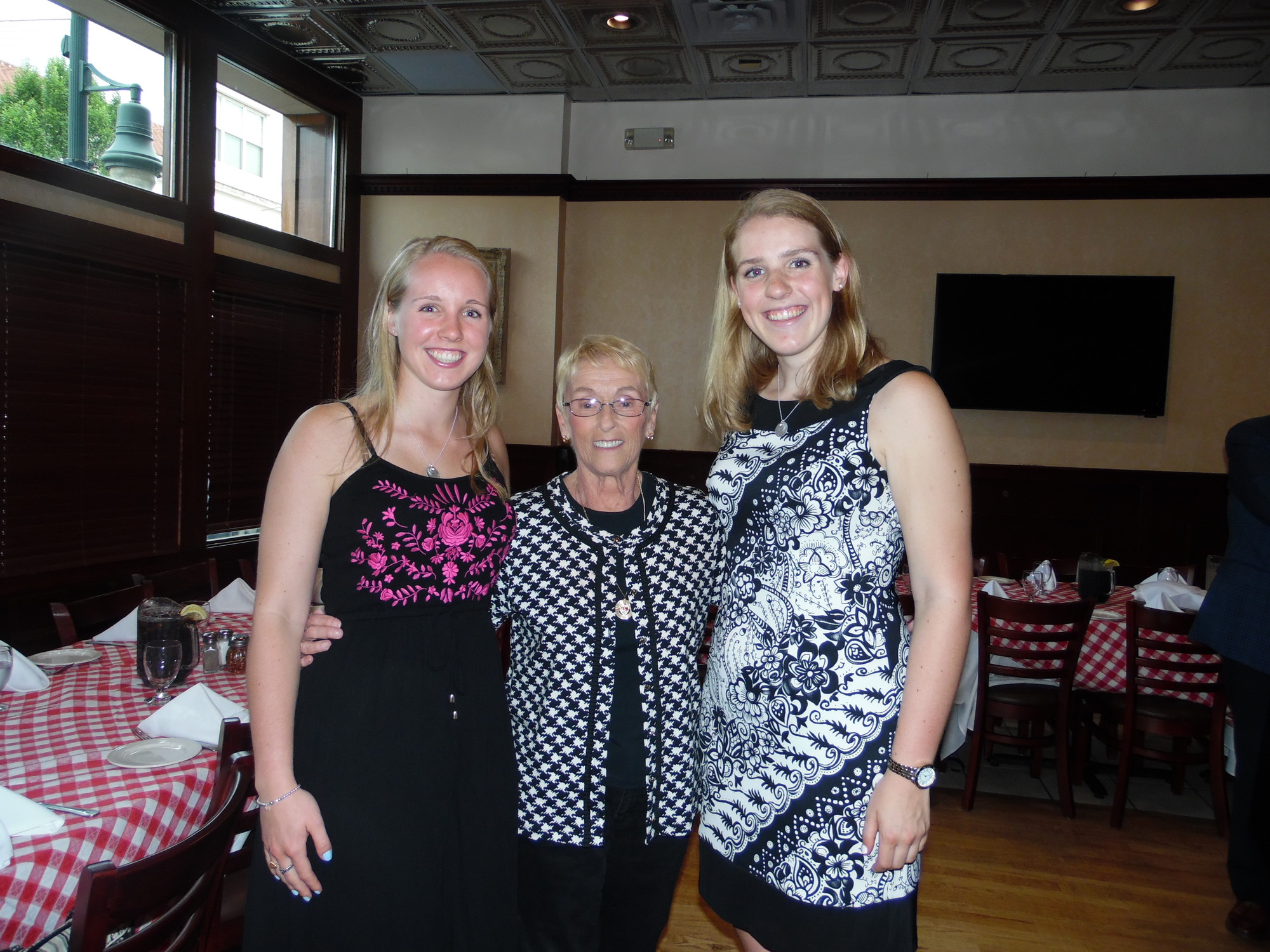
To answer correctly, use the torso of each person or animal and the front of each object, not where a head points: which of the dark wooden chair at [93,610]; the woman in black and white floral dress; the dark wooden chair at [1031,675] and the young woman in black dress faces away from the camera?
the dark wooden chair at [1031,675]

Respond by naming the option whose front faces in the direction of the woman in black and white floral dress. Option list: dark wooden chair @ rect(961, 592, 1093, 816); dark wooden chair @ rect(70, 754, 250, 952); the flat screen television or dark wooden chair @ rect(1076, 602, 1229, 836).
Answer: the flat screen television

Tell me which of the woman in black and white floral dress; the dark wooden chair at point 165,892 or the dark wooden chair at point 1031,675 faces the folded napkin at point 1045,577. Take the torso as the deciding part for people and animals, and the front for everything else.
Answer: the dark wooden chair at point 1031,675

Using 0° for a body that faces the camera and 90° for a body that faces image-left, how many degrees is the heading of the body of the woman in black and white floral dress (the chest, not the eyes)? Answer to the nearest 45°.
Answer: approximately 45°

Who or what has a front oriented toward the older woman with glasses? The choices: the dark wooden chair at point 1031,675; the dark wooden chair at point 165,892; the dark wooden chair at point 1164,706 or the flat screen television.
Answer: the flat screen television

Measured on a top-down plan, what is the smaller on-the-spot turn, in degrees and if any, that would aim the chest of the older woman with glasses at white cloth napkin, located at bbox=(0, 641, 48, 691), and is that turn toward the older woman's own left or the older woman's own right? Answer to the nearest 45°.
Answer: approximately 135° to the older woman's own right

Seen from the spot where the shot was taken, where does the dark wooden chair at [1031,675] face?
facing away from the viewer

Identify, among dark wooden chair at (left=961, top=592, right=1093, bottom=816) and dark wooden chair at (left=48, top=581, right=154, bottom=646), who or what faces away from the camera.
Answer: dark wooden chair at (left=961, top=592, right=1093, bottom=816)

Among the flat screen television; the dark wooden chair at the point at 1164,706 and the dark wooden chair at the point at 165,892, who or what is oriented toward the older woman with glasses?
the flat screen television

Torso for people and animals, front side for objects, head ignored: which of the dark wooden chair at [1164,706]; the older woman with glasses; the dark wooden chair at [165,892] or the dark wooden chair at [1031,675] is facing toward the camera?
the older woman with glasses

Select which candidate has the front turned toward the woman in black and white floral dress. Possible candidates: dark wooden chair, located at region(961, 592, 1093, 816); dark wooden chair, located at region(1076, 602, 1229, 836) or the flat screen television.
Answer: the flat screen television

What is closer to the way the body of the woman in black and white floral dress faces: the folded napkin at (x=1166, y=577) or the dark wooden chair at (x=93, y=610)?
the dark wooden chair

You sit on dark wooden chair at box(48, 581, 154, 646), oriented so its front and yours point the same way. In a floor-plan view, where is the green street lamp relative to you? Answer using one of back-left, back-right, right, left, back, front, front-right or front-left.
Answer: back-left

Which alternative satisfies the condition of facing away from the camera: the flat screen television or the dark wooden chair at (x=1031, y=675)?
the dark wooden chair

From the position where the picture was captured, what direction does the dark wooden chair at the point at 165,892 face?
facing away from the viewer and to the left of the viewer
